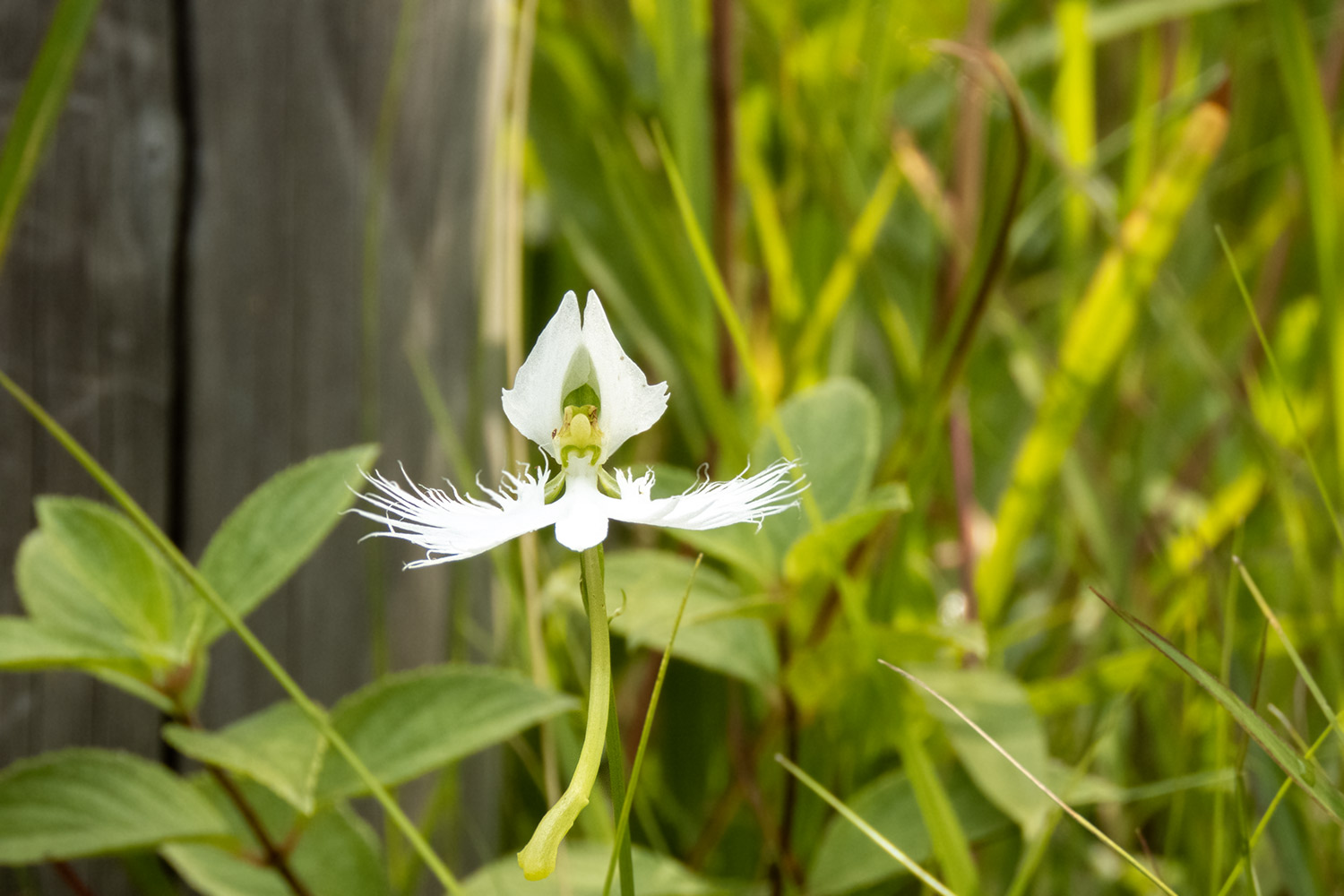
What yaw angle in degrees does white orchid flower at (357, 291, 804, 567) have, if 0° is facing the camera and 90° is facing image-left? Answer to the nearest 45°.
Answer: approximately 0°

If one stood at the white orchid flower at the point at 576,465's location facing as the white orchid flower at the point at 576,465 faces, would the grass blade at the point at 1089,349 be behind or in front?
behind
